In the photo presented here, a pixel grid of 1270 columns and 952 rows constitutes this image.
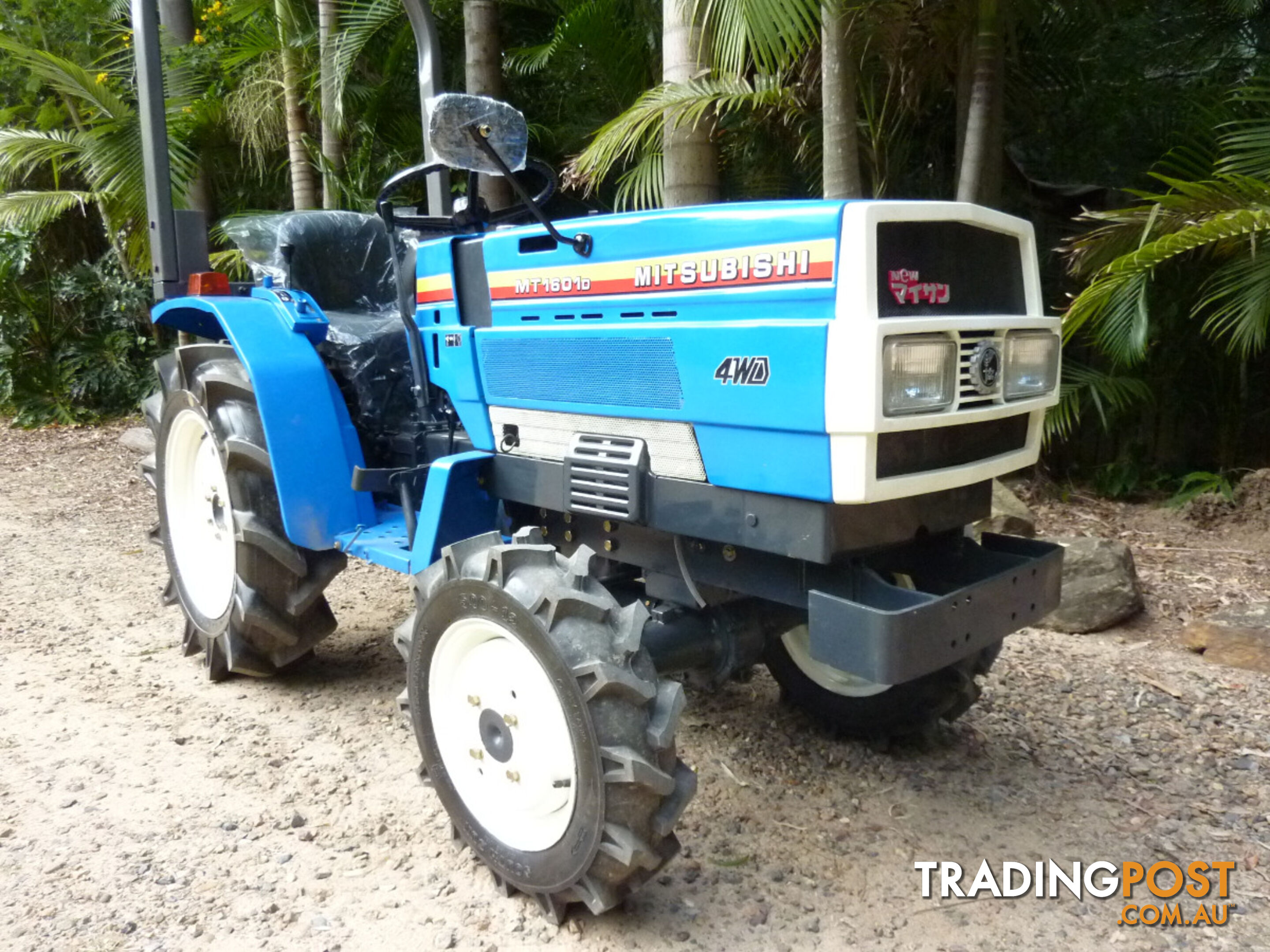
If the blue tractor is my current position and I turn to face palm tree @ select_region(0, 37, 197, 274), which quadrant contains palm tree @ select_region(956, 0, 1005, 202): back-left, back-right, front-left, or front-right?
front-right

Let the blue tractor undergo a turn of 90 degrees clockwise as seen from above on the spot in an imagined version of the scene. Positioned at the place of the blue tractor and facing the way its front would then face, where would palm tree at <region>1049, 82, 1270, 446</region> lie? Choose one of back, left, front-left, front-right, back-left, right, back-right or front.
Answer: back

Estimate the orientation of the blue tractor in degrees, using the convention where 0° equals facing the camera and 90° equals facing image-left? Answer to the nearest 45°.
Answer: approximately 315°

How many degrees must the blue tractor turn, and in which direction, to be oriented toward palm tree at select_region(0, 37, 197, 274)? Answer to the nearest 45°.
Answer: approximately 180°

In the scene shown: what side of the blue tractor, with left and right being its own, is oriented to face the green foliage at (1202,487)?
left

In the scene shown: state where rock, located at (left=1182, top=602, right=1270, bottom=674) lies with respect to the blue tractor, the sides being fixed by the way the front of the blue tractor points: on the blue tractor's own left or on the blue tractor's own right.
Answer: on the blue tractor's own left

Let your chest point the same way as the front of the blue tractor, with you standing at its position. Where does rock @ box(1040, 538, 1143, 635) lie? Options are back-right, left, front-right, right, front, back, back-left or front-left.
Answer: left

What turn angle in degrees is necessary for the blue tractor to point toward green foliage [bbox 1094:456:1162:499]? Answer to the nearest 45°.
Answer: approximately 90° to its left

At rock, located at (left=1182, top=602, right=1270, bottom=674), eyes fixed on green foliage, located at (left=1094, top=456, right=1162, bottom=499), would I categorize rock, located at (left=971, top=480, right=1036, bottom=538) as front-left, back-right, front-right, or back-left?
front-left
